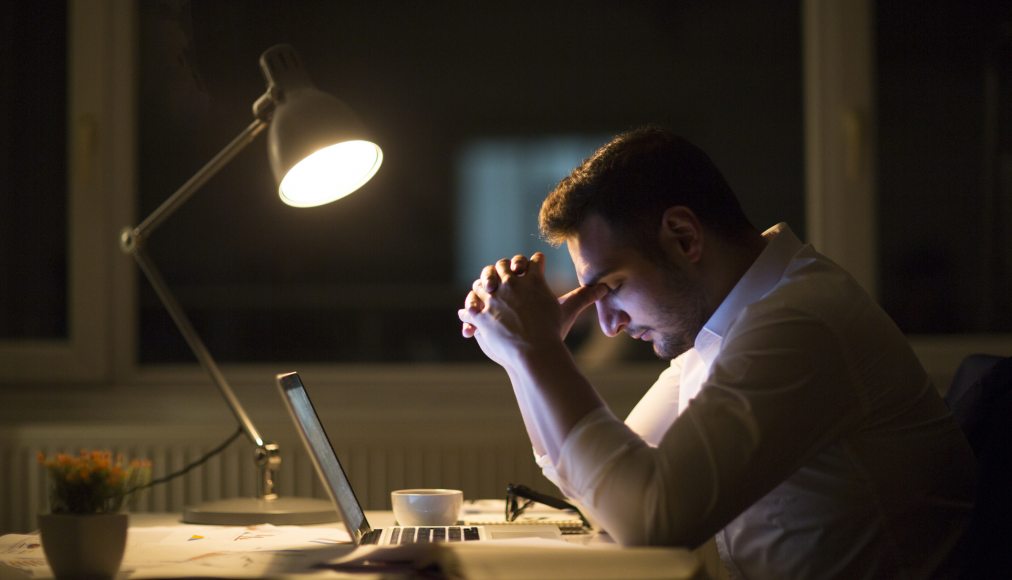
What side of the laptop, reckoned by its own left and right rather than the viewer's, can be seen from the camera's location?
right

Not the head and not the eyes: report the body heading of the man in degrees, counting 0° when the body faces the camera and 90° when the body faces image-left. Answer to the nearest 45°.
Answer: approximately 90°
